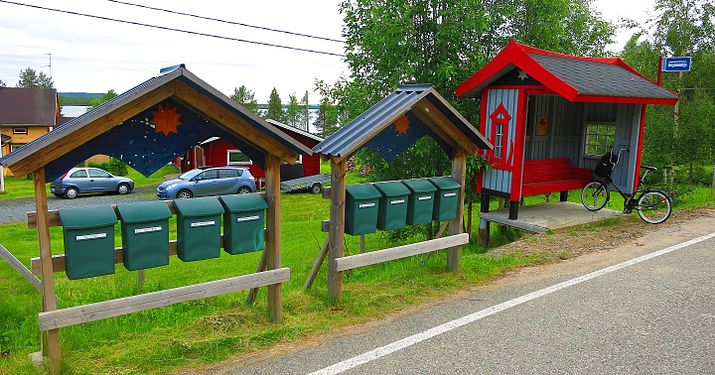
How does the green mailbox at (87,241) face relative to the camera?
toward the camera

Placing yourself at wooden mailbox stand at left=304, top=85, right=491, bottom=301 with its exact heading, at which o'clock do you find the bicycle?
The bicycle is roughly at 9 o'clock from the wooden mailbox stand.

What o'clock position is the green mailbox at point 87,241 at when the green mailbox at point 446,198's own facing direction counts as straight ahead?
the green mailbox at point 87,241 is roughly at 3 o'clock from the green mailbox at point 446,198.

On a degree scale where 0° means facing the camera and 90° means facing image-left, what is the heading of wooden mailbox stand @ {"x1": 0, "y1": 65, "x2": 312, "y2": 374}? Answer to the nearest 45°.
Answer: approximately 315°

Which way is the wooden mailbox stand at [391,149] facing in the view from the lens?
facing the viewer and to the right of the viewer

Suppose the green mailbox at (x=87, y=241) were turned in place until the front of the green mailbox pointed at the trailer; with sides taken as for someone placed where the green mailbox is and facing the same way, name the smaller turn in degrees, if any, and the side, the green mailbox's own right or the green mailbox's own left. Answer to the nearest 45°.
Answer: approximately 135° to the green mailbox's own left

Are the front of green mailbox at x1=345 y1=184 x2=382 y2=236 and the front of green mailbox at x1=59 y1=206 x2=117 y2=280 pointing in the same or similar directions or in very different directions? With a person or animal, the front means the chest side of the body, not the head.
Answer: same or similar directions

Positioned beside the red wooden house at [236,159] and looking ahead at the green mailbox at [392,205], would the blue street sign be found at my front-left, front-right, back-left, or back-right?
front-left

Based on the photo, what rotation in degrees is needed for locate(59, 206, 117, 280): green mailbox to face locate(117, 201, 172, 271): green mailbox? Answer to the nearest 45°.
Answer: approximately 90° to its left

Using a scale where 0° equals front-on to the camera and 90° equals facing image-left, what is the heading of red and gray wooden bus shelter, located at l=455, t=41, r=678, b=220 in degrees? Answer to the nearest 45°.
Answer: approximately 315°

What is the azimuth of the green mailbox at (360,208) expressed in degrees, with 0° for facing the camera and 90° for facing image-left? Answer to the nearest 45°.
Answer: approximately 315°

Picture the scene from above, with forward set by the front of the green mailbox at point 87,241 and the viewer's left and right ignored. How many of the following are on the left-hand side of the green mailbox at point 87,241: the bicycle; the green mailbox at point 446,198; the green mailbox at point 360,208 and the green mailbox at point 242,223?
4

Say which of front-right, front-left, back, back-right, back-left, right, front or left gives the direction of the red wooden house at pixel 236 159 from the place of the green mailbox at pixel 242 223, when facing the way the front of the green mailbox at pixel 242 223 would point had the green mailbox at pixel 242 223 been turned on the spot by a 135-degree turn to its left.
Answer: front

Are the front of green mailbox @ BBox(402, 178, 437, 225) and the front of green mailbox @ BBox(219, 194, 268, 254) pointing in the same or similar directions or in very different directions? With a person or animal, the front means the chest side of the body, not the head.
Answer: same or similar directions

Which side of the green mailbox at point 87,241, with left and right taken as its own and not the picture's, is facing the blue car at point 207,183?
back

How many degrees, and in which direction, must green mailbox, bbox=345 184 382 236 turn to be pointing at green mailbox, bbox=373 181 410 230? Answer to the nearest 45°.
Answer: approximately 90° to its left

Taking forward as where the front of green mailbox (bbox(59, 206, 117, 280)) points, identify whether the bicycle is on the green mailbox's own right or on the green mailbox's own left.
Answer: on the green mailbox's own left

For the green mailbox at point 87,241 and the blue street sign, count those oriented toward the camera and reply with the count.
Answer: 2

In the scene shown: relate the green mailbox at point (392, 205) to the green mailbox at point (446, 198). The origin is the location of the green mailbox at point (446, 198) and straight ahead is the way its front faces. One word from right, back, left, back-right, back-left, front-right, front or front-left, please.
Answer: right
